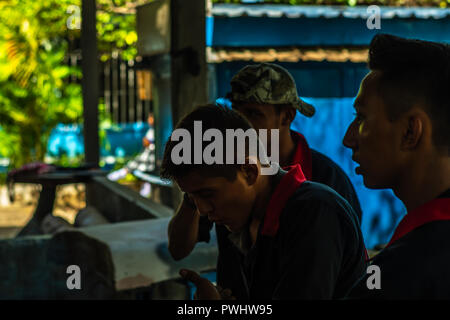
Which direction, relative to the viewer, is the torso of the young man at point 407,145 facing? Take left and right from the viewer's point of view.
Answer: facing to the left of the viewer

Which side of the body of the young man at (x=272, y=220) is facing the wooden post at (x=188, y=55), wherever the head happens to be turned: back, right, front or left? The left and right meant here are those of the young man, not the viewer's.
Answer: right

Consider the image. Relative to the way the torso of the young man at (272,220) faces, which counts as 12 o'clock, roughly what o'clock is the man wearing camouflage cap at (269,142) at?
The man wearing camouflage cap is roughly at 3 o'clock from the young man.

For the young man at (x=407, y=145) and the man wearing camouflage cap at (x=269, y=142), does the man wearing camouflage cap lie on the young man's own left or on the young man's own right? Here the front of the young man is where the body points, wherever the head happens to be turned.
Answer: on the young man's own right

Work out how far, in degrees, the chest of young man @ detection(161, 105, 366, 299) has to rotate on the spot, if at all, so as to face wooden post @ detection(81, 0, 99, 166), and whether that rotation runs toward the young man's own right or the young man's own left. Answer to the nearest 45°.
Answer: approximately 90° to the young man's own right

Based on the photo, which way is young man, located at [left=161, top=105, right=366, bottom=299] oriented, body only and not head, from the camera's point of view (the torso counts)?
to the viewer's left

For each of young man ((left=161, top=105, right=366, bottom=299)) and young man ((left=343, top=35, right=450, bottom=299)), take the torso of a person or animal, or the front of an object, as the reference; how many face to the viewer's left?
2

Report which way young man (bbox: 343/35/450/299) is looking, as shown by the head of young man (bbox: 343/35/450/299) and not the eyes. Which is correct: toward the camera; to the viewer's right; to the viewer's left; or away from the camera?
to the viewer's left
